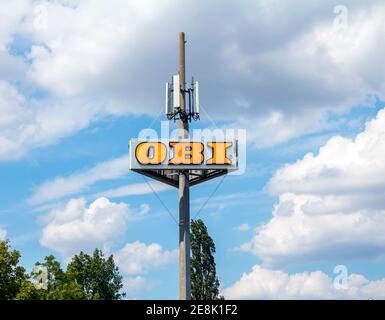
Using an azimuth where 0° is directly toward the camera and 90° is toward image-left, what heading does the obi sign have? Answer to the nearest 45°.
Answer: approximately 0°
